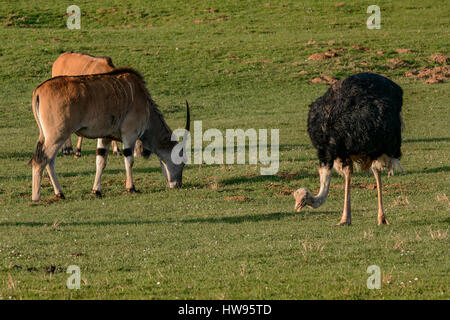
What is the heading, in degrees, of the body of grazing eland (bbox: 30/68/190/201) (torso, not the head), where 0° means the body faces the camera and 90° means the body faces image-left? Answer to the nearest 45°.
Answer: approximately 270°

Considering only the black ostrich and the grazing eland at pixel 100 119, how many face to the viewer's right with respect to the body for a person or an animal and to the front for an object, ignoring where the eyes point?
1

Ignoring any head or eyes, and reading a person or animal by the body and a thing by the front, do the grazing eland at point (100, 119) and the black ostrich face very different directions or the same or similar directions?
very different directions

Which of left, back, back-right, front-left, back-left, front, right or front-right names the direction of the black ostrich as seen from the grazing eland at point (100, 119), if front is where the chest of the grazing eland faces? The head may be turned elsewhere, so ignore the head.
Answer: front-right

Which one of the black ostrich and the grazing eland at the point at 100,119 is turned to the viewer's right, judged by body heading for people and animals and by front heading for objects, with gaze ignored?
the grazing eland

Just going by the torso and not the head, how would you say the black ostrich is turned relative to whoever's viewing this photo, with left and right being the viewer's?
facing the viewer and to the left of the viewer
